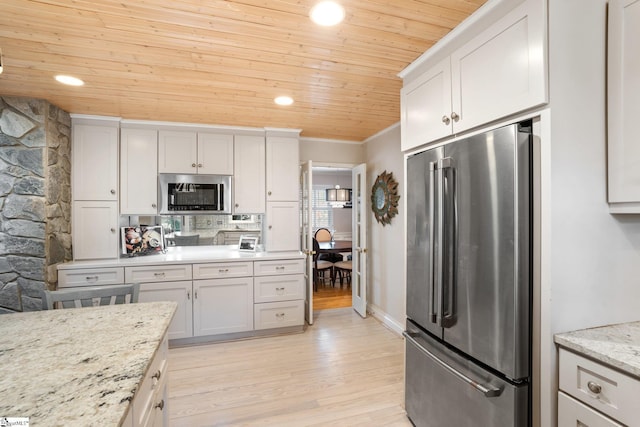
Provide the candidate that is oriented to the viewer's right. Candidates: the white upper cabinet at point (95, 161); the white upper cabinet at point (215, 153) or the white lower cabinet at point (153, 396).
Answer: the white lower cabinet

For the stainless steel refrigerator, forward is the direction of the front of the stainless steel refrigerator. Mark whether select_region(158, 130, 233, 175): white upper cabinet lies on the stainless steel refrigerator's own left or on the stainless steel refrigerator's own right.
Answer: on the stainless steel refrigerator's own right

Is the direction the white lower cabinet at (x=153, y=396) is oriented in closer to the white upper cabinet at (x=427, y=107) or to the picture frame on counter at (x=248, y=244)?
the white upper cabinet

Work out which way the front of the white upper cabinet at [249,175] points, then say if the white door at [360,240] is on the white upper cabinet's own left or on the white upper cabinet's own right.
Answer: on the white upper cabinet's own left

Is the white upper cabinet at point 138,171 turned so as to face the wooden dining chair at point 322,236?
no

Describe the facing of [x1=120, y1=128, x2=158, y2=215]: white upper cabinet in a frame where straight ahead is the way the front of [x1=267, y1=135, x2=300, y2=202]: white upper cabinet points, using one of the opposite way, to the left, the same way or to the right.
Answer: the same way

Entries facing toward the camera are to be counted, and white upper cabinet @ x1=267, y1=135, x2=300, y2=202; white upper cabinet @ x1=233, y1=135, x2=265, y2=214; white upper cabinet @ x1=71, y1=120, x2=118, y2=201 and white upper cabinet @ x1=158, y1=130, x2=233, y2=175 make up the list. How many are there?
4

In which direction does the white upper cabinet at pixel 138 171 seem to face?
toward the camera

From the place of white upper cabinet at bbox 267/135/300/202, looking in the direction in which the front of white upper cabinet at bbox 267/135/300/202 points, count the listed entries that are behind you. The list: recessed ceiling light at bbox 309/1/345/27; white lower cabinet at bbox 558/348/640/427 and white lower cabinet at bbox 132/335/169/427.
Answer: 0

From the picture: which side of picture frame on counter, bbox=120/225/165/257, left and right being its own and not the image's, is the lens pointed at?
front

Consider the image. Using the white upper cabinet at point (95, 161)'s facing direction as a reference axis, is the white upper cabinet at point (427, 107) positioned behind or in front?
in front

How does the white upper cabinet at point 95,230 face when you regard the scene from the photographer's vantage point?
facing the viewer

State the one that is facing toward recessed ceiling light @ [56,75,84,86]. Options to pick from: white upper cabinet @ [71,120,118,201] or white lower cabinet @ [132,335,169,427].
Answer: the white upper cabinet

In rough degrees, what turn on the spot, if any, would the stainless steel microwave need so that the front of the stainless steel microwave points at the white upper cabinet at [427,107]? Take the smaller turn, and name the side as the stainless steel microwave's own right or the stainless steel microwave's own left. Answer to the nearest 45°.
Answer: approximately 45° to the stainless steel microwave's own left

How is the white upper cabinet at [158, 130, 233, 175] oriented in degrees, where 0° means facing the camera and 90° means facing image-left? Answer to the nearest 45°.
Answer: approximately 0°

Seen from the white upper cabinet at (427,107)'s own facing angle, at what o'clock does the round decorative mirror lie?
The round decorative mirror is roughly at 4 o'clock from the white upper cabinet.
